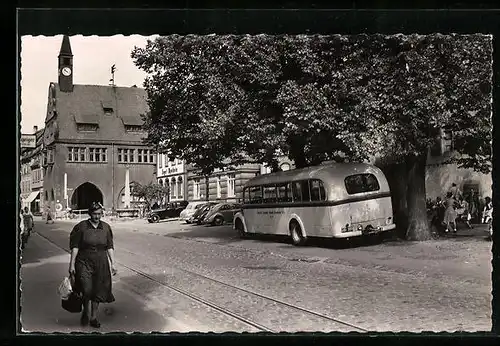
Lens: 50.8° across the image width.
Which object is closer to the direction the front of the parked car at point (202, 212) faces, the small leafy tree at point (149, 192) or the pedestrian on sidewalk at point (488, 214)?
the small leafy tree

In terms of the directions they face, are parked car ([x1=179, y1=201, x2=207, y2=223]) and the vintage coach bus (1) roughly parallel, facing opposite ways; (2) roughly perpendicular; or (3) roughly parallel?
roughly perpendicular

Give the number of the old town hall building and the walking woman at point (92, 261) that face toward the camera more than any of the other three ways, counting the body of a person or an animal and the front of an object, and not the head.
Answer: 2

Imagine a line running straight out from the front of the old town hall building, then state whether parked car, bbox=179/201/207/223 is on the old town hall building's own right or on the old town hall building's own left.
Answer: on the old town hall building's own left

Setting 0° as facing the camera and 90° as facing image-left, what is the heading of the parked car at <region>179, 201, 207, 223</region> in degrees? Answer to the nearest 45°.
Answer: approximately 45°

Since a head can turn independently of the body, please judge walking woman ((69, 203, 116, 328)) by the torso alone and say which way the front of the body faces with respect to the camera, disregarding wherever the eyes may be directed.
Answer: toward the camera

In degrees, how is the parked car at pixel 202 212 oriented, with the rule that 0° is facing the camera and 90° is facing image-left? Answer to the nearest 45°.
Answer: approximately 45°
